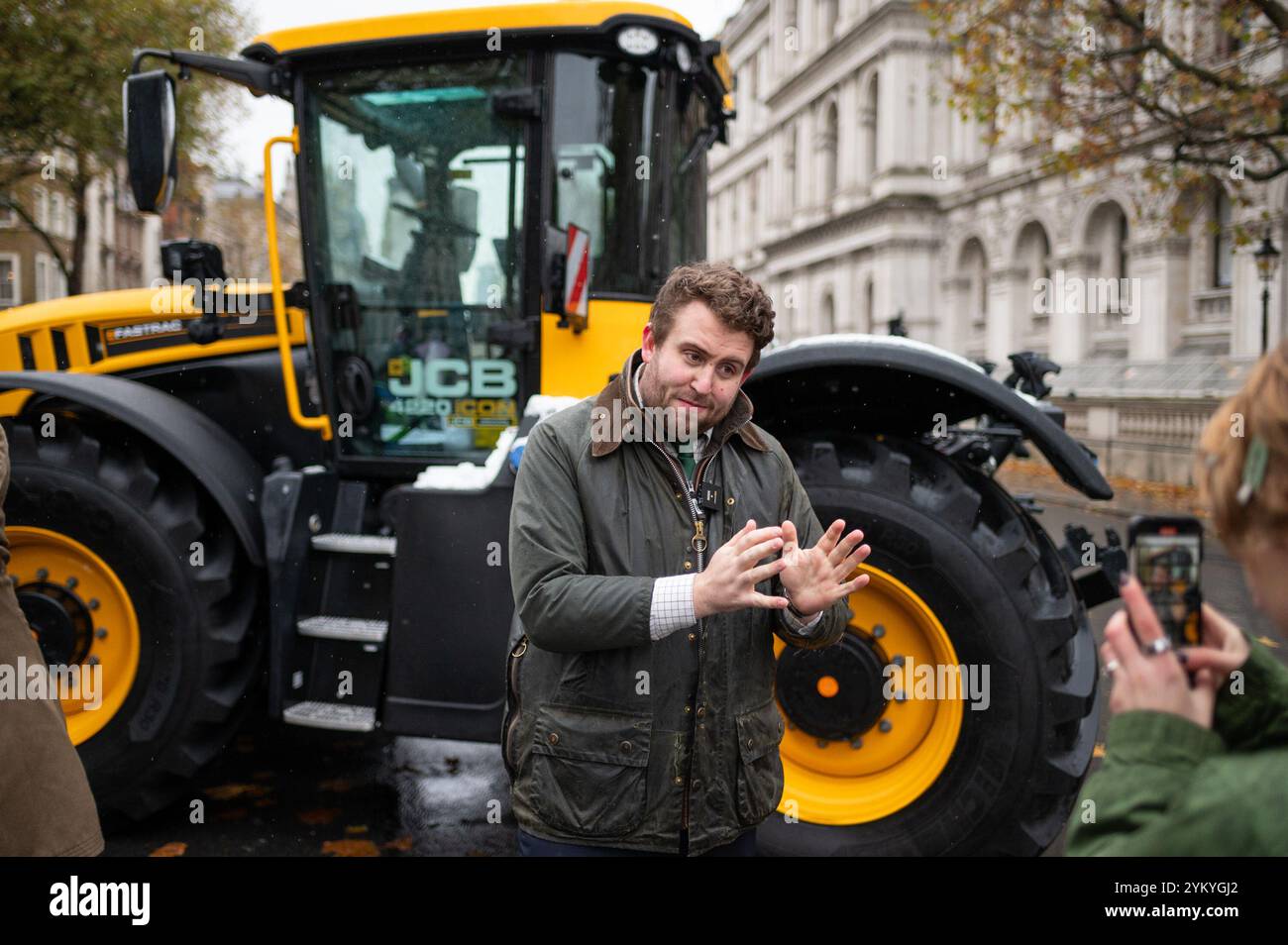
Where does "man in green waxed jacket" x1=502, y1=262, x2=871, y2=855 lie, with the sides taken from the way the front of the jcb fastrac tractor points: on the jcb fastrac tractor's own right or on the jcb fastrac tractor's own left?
on the jcb fastrac tractor's own left

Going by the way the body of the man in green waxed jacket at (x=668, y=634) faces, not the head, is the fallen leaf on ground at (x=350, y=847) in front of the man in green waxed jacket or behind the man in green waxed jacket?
behind

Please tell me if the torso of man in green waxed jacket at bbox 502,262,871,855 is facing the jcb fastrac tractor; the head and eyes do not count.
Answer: no

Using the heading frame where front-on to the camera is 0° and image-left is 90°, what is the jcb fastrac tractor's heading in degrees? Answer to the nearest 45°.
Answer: approximately 90°

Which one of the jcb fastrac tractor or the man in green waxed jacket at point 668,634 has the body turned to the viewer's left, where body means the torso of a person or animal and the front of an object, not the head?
the jcb fastrac tractor

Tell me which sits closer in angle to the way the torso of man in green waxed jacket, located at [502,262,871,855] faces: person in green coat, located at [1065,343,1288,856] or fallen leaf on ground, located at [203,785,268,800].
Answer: the person in green coat

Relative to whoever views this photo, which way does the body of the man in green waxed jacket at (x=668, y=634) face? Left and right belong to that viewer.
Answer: facing the viewer and to the right of the viewer

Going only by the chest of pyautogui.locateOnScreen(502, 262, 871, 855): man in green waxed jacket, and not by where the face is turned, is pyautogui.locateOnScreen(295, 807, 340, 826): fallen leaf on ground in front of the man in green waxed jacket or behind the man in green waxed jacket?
behind

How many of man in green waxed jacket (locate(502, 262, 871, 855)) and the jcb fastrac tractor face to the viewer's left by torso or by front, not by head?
1

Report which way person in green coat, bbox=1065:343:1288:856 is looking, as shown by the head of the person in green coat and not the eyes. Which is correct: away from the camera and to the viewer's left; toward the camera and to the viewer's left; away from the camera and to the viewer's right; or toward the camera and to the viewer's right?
away from the camera and to the viewer's left

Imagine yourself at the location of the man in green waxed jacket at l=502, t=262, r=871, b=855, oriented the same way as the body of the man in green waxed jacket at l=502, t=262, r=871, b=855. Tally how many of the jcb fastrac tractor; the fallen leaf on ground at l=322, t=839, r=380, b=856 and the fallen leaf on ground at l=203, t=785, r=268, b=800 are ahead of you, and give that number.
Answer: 0

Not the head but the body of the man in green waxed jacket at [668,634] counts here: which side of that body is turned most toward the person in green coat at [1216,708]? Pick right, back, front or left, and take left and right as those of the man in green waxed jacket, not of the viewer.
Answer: front

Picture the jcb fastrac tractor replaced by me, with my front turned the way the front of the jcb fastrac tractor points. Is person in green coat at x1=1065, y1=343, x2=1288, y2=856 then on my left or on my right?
on my left
